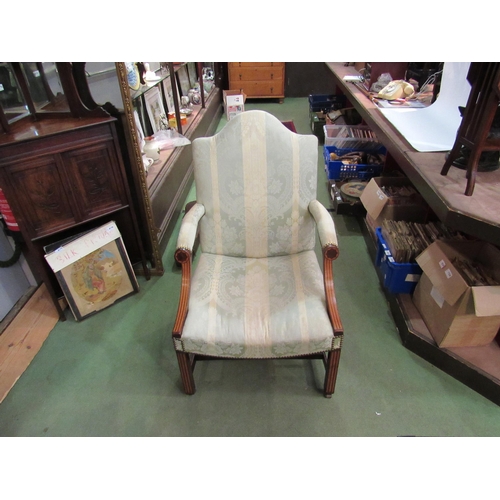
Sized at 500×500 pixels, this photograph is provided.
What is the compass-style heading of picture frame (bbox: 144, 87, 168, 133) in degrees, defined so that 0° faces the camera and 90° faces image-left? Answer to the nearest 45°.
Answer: approximately 315°

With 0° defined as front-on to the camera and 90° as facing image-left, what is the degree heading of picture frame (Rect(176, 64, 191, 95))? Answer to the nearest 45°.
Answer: approximately 315°

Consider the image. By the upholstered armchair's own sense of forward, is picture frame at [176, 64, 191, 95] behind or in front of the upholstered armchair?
behind

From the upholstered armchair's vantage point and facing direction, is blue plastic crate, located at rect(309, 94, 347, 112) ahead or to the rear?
to the rear

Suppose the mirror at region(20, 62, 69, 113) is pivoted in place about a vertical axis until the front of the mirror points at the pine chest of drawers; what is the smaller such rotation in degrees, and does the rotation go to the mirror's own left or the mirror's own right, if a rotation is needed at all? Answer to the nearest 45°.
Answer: approximately 90° to the mirror's own left

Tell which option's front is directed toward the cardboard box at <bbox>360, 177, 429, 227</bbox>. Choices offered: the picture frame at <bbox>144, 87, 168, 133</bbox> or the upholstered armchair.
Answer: the picture frame

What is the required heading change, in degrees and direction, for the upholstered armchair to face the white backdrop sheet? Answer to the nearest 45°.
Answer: approximately 135° to its left

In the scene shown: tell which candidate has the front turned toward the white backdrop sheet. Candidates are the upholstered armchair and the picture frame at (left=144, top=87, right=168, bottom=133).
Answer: the picture frame

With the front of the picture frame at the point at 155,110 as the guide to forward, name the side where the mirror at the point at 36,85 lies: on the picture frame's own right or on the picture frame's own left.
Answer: on the picture frame's own right

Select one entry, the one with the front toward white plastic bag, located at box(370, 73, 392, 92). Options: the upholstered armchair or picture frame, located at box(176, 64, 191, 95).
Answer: the picture frame

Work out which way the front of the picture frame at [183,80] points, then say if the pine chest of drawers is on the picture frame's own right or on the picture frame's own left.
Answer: on the picture frame's own left

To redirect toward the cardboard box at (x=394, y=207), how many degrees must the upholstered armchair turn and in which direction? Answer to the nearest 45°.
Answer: approximately 135° to its left

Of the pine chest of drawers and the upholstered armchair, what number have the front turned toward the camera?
2
